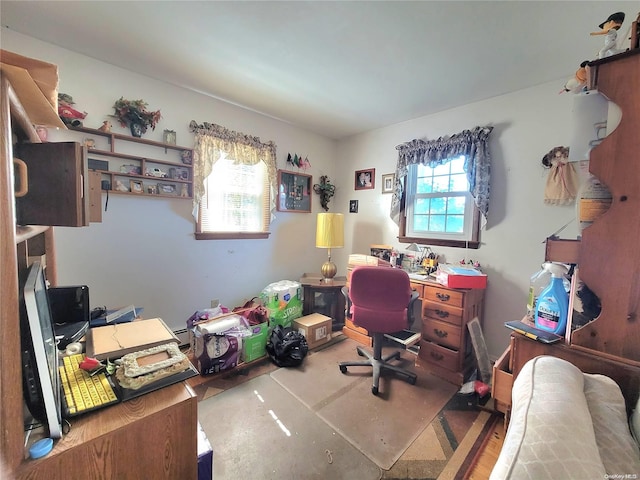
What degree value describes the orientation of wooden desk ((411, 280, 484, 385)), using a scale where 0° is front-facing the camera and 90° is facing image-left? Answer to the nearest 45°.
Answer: approximately 45°

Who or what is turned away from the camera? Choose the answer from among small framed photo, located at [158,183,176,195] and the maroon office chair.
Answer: the maroon office chair

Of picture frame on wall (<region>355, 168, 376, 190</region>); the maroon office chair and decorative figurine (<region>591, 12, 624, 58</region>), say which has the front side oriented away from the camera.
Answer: the maroon office chair

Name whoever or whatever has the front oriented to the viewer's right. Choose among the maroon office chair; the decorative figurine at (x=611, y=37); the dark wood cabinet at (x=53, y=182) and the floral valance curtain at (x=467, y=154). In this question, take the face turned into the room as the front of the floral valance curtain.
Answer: the dark wood cabinet

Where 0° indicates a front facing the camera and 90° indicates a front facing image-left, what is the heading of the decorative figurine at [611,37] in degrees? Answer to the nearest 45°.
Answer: approximately 90°

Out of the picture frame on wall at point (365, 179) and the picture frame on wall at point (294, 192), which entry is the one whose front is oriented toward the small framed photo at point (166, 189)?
the picture frame on wall at point (365, 179)

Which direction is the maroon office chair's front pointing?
away from the camera

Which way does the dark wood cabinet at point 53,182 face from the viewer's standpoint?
to the viewer's right

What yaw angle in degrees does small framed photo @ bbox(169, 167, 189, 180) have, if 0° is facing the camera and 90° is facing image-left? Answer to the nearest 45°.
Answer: approximately 0°

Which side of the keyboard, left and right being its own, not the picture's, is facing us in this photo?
right

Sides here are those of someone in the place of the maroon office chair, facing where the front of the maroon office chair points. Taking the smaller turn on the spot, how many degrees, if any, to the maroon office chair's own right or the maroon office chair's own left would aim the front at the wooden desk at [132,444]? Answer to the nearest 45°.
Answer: approximately 135° to the maroon office chair's own left
